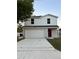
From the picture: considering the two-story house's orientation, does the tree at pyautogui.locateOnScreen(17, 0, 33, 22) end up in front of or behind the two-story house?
in front

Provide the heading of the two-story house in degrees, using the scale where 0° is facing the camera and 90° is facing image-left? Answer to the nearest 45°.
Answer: approximately 0°
